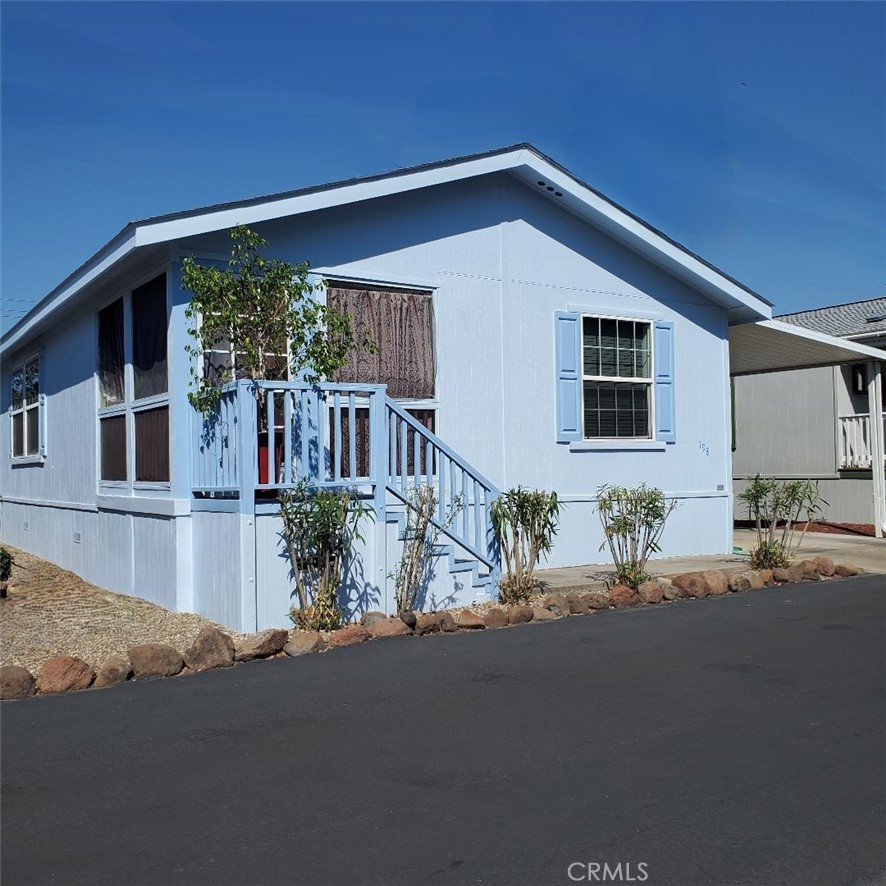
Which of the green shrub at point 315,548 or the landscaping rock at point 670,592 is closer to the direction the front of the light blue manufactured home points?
the landscaping rock

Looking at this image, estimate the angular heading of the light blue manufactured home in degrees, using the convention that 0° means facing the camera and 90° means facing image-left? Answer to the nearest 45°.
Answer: approximately 315°

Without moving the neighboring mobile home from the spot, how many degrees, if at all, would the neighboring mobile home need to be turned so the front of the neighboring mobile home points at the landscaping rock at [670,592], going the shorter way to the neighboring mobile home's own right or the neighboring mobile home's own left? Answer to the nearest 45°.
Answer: approximately 45° to the neighboring mobile home's own right

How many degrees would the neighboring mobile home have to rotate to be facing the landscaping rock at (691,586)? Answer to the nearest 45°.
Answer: approximately 45° to its right

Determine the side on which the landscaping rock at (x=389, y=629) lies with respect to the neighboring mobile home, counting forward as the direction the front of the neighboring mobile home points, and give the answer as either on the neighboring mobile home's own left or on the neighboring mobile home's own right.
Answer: on the neighboring mobile home's own right

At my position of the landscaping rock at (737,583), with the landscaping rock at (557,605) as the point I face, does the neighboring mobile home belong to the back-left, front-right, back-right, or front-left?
back-right

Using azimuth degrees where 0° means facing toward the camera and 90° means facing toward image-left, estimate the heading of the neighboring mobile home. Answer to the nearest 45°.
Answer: approximately 315°

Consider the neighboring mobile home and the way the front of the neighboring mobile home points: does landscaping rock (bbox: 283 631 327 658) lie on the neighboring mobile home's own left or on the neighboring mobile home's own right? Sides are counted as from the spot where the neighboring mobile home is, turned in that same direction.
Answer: on the neighboring mobile home's own right

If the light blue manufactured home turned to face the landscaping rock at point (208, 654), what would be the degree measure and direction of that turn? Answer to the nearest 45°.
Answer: approximately 45° to its right
